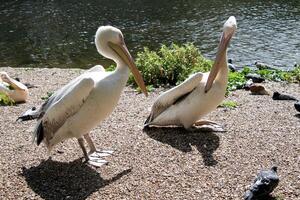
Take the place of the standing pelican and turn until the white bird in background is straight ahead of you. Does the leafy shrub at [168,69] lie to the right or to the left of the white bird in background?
right

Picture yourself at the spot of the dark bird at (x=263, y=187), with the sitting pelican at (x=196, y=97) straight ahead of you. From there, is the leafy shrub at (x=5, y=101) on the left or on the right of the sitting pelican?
left

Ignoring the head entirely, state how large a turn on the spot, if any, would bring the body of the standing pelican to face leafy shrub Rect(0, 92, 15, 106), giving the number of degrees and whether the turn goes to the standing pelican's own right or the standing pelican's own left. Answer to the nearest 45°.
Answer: approximately 135° to the standing pelican's own left

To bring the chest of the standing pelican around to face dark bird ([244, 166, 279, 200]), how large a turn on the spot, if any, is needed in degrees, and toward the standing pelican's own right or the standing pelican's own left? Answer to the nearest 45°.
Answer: approximately 45° to the standing pelican's own right

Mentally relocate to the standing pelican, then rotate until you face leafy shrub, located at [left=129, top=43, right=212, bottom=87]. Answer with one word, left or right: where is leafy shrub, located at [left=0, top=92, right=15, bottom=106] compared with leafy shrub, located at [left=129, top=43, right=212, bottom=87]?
left

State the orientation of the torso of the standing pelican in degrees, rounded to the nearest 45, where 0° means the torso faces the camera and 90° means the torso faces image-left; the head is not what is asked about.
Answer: approximately 270°

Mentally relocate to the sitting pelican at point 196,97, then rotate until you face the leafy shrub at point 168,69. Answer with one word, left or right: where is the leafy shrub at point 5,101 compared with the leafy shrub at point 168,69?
left
